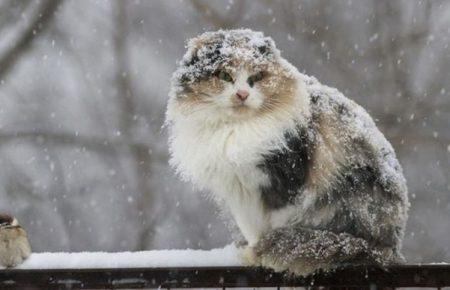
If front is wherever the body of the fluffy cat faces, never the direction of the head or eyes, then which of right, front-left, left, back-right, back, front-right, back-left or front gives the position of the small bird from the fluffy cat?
front-right

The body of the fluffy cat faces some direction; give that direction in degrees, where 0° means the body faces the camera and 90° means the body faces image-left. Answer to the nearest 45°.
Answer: approximately 45°

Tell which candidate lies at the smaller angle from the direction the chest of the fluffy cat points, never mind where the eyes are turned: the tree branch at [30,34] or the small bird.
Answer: the small bird
